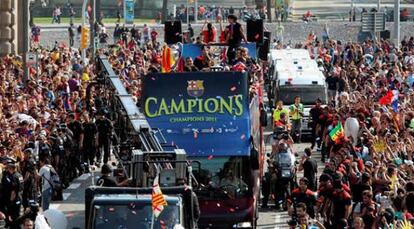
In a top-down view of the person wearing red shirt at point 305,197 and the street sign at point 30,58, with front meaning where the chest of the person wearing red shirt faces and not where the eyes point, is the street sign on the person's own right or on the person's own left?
on the person's own right

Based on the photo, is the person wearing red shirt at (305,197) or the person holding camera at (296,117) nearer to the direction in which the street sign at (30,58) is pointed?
the person wearing red shirt

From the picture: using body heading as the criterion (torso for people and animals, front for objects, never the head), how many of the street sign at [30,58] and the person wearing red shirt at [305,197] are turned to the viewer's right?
0

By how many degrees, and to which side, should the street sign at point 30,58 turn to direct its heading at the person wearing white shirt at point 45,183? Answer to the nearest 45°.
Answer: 0° — it already faces them

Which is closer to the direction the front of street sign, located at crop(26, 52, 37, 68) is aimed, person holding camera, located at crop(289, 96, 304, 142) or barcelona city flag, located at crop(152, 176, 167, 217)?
the barcelona city flag

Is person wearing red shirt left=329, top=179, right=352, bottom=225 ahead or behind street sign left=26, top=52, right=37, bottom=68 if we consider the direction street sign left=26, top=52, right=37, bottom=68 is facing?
ahead

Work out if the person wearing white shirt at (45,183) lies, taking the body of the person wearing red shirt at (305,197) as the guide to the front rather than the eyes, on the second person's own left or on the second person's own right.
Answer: on the second person's own right

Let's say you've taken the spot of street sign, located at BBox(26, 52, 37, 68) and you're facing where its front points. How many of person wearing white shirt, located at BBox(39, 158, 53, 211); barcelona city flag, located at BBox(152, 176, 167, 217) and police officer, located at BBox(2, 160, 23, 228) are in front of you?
3

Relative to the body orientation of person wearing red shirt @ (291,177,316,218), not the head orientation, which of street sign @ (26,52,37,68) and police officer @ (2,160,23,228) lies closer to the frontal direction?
the police officer

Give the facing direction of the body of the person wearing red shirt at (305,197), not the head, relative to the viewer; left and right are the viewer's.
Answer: facing the viewer and to the left of the viewer

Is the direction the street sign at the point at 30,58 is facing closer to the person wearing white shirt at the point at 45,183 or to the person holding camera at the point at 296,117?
the person wearing white shirt

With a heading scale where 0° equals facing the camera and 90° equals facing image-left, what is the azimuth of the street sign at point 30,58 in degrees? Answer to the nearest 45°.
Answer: approximately 0°

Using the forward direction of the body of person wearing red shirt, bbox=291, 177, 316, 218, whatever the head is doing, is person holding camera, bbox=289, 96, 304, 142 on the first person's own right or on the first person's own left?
on the first person's own right
